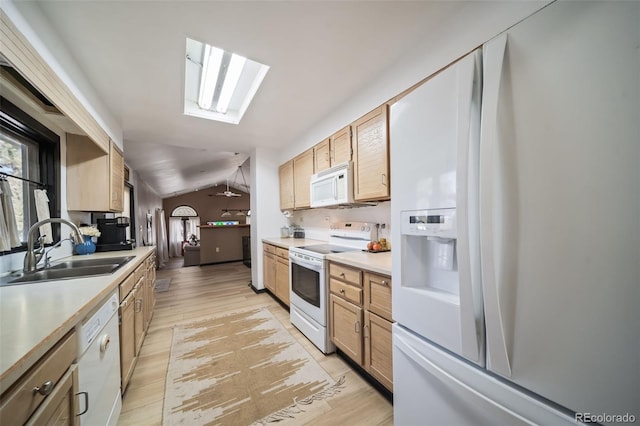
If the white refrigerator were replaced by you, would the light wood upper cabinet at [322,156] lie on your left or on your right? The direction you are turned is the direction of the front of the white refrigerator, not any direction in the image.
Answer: on your right

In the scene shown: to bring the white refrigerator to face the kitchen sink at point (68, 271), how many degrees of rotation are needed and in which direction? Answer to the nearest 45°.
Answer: approximately 45° to its right

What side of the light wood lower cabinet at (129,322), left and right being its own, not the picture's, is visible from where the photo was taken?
right

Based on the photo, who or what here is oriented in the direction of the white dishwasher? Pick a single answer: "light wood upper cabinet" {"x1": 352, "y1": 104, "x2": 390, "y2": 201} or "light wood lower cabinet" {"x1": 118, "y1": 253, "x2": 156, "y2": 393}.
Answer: the light wood upper cabinet

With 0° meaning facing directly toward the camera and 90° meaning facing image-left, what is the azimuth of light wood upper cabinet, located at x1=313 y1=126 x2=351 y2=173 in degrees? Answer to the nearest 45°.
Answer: approximately 45°

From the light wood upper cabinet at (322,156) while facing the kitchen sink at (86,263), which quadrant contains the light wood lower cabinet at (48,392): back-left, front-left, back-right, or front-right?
front-left

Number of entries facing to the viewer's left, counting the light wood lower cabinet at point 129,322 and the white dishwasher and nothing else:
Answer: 0

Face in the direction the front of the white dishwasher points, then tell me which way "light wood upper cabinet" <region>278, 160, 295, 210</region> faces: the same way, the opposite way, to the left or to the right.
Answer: the opposite way

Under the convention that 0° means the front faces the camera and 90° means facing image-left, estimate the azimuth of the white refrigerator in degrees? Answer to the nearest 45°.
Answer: approximately 45°

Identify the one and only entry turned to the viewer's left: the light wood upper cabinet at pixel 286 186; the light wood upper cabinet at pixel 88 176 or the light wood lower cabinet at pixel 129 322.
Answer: the light wood upper cabinet at pixel 286 186

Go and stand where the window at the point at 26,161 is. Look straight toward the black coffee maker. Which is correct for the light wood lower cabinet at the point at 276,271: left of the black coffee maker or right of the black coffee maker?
right

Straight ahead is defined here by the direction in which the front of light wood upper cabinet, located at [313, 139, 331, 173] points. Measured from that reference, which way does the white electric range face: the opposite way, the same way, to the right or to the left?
the same way

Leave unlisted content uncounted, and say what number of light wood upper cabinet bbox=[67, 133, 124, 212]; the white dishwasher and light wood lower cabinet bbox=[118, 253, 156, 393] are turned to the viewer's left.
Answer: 0

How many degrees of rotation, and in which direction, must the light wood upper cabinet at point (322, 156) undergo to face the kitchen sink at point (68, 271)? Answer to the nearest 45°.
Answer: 0° — it already faces it

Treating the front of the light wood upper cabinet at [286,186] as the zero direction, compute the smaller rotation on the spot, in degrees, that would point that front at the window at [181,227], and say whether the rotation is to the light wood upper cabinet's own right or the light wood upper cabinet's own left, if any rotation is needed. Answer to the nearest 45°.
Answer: approximately 45° to the light wood upper cabinet's own right

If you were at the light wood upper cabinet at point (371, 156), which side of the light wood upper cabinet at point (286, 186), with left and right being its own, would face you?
left

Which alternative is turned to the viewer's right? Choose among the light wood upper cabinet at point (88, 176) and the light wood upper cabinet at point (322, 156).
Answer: the light wood upper cabinet at point (88, 176)

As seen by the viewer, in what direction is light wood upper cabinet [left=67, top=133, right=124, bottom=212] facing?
to the viewer's right

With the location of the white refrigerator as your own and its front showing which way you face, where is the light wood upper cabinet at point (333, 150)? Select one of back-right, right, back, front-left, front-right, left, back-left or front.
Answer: right

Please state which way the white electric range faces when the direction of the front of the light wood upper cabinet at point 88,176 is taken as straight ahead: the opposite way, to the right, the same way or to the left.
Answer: the opposite way

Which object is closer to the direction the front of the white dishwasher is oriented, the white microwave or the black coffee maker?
the white microwave

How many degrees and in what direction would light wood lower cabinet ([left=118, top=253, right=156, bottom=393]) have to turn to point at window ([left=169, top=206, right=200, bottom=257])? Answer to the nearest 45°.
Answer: approximately 90° to its left

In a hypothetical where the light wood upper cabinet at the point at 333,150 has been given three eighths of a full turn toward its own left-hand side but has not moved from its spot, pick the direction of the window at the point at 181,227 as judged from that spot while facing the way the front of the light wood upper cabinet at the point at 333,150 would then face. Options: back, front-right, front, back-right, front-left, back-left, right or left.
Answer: back-left
